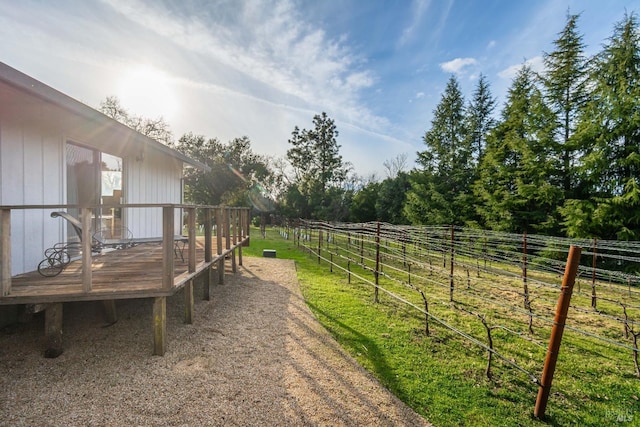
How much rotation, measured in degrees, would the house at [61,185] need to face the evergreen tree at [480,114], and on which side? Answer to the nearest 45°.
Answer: approximately 45° to its left

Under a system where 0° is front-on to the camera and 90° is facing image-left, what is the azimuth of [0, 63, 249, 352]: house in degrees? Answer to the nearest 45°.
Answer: approximately 315°

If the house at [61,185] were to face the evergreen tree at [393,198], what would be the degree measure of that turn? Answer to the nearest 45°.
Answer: approximately 90° to its left

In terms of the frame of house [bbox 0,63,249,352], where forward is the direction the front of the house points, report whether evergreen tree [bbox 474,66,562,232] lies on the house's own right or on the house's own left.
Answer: on the house's own left

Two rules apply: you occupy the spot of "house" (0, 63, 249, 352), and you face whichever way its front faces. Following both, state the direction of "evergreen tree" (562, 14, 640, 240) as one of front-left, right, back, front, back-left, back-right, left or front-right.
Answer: front-left

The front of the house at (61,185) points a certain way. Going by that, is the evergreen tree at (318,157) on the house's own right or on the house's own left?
on the house's own left

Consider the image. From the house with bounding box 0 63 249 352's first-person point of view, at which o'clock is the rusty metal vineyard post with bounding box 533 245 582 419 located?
The rusty metal vineyard post is roughly at 12 o'clock from the house.

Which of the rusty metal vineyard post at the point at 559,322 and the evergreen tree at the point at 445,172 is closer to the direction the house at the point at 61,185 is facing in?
the rusty metal vineyard post

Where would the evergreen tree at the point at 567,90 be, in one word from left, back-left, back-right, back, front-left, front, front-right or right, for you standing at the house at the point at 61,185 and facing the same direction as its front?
front-left
